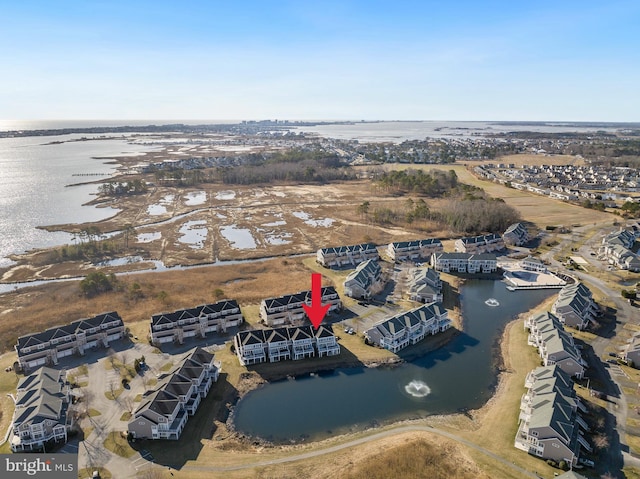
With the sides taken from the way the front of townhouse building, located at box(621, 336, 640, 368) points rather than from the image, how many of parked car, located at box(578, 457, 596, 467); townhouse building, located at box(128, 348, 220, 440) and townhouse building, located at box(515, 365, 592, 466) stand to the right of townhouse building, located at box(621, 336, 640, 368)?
0

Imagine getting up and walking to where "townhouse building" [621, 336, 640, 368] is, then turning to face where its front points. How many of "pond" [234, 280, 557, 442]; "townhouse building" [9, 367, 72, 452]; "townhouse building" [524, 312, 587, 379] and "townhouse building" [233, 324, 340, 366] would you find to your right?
0

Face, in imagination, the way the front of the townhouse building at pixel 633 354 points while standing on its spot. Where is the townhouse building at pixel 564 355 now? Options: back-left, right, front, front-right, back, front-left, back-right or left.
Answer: front-left

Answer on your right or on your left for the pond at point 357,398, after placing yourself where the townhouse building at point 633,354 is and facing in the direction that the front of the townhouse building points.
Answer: on your left

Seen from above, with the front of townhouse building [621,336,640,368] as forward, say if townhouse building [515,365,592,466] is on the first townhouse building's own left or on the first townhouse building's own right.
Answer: on the first townhouse building's own left

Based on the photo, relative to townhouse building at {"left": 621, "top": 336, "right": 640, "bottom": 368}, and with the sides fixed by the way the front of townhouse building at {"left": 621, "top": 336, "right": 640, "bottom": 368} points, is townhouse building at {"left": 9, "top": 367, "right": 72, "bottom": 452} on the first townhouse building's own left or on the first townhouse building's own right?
on the first townhouse building's own left

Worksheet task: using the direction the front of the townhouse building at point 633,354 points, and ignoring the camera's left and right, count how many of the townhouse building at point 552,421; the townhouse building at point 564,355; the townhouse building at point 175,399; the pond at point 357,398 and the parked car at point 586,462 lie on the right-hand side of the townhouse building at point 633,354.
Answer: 0

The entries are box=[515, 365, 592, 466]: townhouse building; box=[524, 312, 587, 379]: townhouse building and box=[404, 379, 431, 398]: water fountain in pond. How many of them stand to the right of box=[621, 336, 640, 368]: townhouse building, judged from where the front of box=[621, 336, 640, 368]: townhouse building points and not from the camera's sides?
0

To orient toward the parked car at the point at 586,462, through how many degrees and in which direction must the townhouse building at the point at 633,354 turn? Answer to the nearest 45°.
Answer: approximately 90° to its left

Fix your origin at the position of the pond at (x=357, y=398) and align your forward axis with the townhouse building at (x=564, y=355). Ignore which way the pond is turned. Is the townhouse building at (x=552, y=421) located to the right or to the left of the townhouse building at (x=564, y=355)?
right

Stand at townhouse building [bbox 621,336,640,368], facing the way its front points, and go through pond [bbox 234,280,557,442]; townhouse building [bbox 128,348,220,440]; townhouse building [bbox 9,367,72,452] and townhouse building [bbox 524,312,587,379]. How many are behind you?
0

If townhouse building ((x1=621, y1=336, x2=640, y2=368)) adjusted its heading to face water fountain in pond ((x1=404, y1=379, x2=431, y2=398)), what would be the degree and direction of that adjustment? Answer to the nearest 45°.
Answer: approximately 45° to its left

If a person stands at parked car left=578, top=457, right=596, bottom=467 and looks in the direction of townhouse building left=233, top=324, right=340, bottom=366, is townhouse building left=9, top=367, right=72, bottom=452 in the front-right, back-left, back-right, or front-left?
front-left

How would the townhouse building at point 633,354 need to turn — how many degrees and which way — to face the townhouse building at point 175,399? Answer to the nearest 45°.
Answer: approximately 45° to its left

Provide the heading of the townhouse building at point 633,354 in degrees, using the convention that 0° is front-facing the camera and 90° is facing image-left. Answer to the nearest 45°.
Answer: approximately 90°
